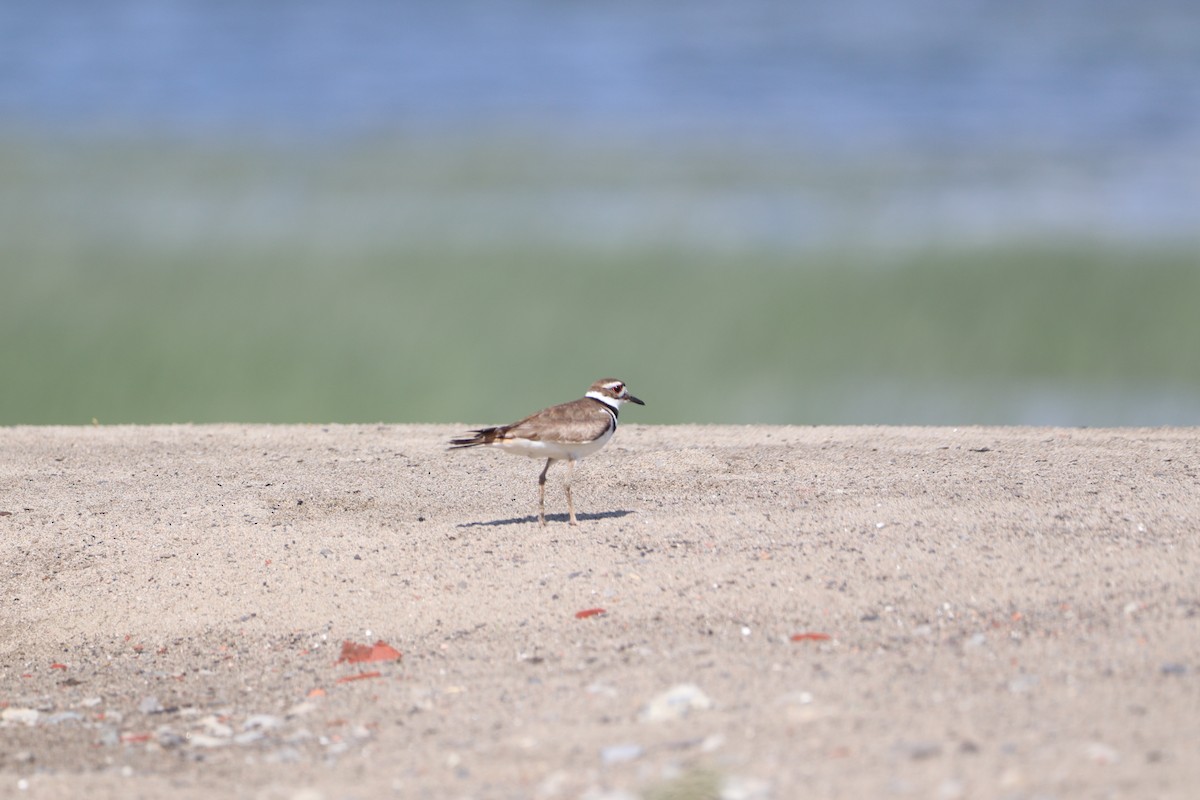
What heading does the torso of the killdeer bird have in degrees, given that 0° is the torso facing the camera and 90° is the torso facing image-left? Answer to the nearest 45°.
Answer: approximately 270°

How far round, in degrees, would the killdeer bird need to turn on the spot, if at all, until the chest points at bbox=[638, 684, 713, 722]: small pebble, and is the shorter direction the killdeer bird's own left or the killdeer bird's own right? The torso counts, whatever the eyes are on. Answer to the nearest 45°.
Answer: approximately 90° to the killdeer bird's own right

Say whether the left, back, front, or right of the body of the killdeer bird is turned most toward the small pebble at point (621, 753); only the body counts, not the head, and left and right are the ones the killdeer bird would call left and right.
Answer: right

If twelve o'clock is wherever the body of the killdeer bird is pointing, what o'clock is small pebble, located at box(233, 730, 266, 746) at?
The small pebble is roughly at 4 o'clock from the killdeer bird.

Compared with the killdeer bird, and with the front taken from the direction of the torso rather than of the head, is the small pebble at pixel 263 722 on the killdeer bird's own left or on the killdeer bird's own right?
on the killdeer bird's own right

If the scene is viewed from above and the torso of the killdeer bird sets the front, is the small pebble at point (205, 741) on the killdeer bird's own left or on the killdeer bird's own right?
on the killdeer bird's own right
